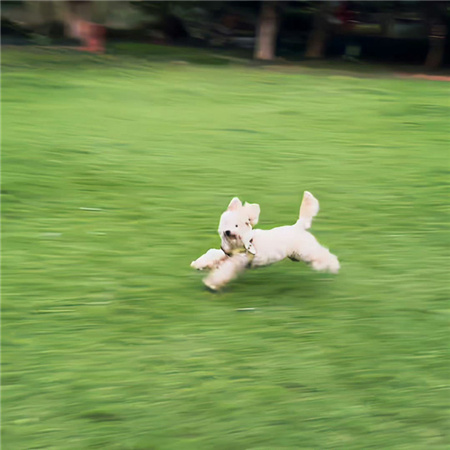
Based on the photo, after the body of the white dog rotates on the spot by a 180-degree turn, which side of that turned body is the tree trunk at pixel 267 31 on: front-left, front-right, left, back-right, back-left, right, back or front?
left

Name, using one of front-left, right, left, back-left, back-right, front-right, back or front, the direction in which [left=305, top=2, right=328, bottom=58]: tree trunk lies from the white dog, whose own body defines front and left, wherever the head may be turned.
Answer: right

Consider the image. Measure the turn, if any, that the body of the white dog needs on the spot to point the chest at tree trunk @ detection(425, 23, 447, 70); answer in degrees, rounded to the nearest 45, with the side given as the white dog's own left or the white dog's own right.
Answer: approximately 90° to the white dog's own right

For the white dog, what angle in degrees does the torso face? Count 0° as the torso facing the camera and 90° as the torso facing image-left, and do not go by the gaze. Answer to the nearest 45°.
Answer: approximately 90°
